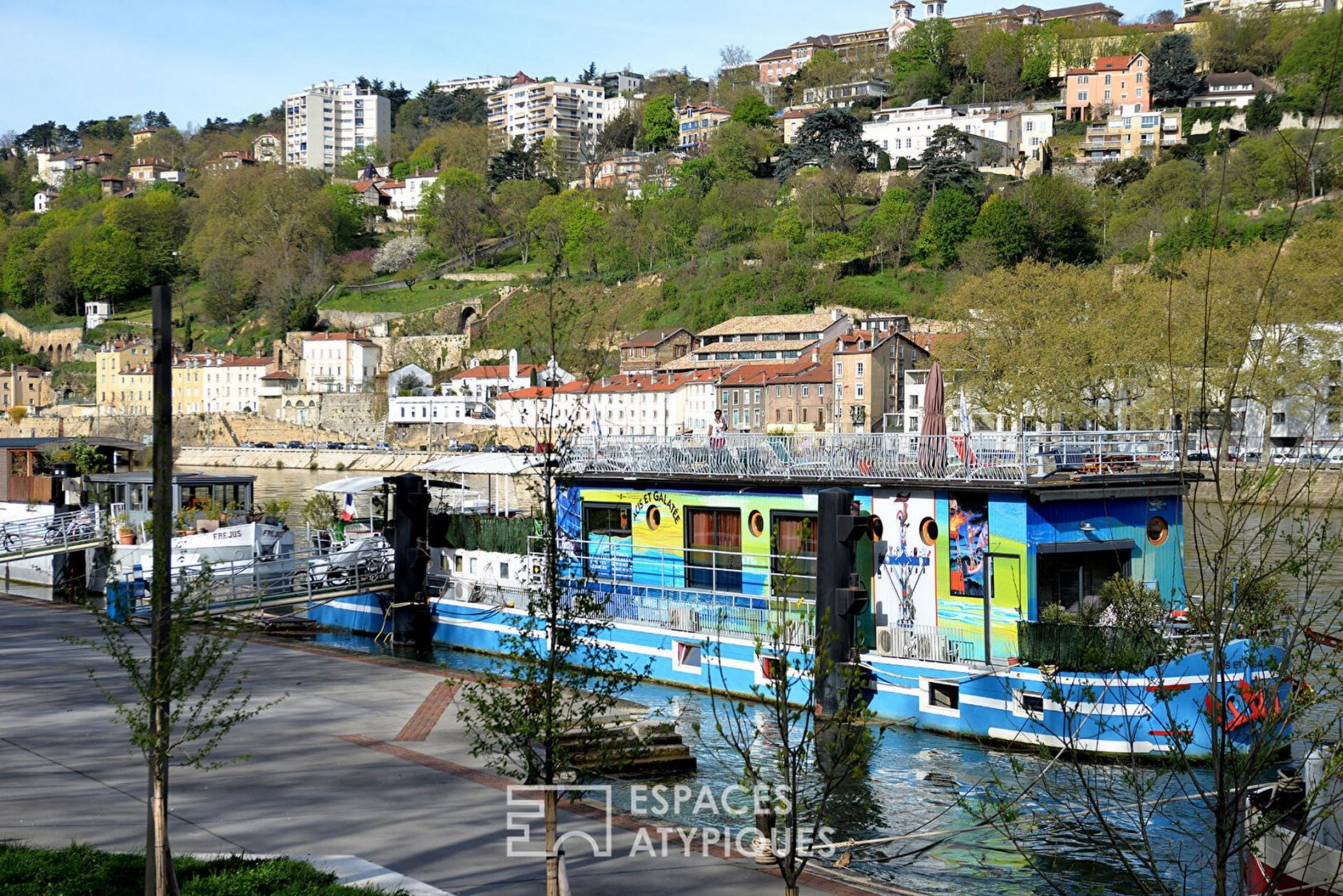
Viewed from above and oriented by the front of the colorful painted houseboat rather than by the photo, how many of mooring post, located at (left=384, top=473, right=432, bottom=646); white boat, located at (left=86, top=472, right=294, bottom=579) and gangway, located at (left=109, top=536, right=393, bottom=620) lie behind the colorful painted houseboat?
3

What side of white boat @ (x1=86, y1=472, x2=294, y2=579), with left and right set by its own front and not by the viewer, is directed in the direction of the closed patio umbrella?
front

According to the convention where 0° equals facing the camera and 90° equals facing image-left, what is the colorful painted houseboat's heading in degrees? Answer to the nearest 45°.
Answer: approximately 315°

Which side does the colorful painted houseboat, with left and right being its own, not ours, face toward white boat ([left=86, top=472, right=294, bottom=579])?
back

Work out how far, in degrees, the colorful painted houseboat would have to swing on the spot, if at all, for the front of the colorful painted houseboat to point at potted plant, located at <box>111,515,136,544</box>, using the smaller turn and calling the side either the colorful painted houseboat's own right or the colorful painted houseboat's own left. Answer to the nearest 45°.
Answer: approximately 180°

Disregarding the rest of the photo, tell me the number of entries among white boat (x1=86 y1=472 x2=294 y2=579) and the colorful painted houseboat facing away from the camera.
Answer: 0

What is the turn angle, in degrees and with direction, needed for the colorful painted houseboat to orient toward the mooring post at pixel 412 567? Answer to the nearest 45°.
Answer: approximately 180°

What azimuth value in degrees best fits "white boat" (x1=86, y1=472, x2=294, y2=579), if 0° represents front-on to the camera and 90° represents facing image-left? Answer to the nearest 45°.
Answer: approximately 315°

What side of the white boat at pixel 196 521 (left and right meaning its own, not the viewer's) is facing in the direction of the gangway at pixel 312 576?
front

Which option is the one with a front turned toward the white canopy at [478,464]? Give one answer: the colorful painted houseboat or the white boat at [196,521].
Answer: the white boat

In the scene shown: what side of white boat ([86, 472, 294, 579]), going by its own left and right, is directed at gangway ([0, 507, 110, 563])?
back
